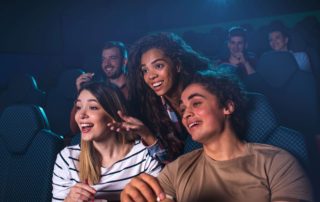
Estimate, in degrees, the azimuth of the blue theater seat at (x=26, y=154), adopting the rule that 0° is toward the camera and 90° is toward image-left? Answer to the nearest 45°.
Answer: approximately 45°

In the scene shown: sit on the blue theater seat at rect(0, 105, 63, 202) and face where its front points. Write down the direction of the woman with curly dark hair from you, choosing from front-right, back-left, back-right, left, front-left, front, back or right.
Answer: back-left

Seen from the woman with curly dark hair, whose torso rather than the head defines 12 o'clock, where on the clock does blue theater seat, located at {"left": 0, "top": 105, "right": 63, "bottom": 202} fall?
The blue theater seat is roughly at 1 o'clock from the woman with curly dark hair.

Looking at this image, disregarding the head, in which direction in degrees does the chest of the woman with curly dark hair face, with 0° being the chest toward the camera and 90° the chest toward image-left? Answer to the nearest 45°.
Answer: approximately 45°
